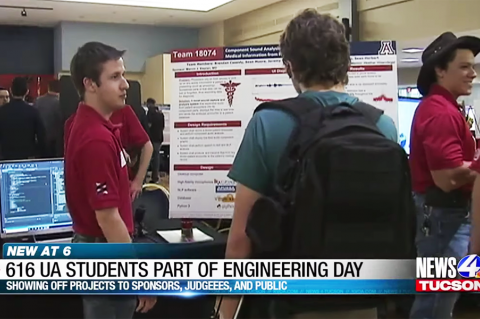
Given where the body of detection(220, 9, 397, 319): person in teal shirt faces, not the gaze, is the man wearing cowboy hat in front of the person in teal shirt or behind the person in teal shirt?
in front

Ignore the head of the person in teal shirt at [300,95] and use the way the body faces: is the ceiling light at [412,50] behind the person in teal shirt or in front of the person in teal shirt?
in front

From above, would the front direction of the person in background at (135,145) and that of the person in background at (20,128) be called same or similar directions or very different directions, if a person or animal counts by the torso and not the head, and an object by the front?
very different directions

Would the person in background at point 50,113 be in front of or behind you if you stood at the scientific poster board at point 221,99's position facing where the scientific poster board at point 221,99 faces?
behind

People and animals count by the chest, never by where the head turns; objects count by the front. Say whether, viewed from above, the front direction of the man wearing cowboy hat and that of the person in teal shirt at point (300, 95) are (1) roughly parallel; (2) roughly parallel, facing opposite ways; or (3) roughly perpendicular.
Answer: roughly perpendicular

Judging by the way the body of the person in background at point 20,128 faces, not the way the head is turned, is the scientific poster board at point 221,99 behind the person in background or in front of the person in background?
behind

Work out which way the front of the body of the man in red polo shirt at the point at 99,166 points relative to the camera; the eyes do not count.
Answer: to the viewer's right

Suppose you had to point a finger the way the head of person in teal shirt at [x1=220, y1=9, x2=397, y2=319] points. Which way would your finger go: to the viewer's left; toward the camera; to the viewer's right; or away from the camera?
away from the camera

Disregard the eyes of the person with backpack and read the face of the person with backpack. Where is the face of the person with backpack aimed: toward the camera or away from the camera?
away from the camera

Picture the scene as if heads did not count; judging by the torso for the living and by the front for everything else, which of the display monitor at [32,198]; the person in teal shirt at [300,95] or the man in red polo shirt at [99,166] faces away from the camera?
the person in teal shirt

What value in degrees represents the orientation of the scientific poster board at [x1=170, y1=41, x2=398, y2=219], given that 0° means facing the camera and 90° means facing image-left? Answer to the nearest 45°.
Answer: approximately 0°

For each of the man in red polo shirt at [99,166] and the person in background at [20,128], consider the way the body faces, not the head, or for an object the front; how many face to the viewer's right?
1

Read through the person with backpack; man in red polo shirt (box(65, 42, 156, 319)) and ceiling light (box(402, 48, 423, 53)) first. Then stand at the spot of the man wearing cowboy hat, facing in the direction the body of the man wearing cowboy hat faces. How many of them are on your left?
1

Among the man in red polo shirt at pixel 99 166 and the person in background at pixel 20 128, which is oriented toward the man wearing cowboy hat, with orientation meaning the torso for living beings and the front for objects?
the man in red polo shirt

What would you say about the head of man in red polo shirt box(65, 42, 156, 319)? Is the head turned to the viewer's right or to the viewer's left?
to the viewer's right
